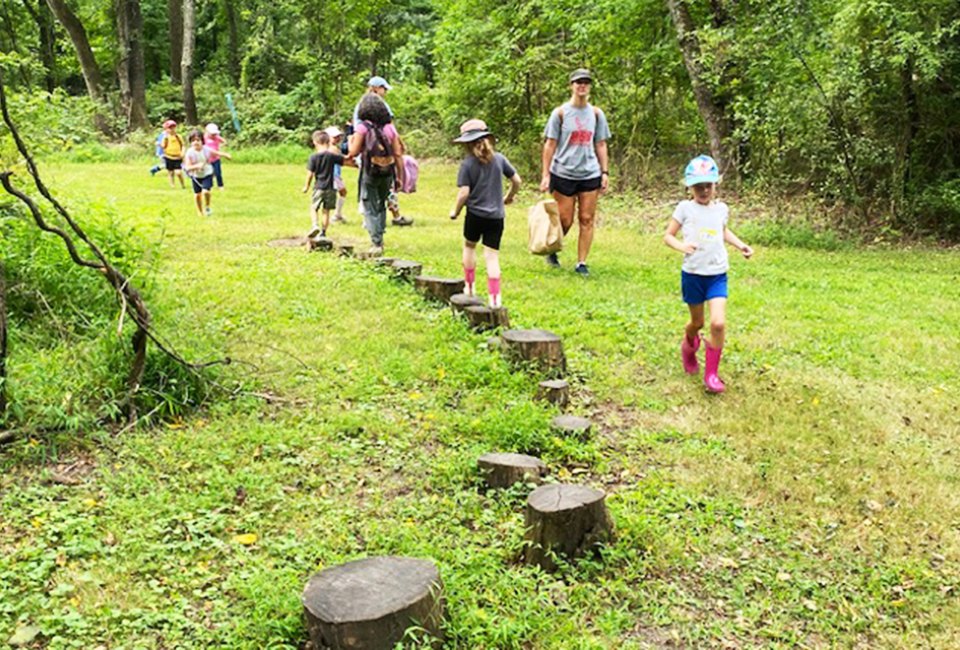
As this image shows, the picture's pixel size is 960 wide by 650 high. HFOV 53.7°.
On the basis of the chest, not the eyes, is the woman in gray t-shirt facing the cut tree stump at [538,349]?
yes

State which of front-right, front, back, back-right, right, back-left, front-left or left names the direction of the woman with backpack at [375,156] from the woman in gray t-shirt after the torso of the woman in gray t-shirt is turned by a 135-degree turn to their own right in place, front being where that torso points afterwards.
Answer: front-left

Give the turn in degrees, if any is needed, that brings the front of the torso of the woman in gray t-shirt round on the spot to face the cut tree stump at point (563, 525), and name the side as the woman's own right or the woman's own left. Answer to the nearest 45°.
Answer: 0° — they already face it

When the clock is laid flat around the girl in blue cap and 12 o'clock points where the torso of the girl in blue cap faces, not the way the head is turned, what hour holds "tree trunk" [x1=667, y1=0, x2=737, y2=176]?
The tree trunk is roughly at 6 o'clock from the girl in blue cap.

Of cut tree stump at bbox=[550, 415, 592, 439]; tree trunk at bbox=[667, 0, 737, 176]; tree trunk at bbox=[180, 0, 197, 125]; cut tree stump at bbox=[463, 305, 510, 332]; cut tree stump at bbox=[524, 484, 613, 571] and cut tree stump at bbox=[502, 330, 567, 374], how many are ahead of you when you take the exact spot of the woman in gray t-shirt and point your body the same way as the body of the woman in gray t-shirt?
4

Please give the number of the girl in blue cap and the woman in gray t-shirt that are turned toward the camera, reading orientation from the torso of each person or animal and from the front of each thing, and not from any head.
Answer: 2

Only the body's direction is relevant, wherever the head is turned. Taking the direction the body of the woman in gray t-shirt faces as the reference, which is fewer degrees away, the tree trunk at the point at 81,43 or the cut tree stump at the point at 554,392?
the cut tree stump

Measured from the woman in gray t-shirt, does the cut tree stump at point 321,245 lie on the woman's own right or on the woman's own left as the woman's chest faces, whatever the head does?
on the woman's own right

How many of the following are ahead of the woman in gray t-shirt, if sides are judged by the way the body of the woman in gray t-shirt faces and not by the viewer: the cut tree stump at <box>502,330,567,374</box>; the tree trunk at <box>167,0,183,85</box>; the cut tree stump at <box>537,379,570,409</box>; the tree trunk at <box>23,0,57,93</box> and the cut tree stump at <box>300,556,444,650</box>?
3

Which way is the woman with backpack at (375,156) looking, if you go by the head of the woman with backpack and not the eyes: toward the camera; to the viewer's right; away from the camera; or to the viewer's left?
away from the camera

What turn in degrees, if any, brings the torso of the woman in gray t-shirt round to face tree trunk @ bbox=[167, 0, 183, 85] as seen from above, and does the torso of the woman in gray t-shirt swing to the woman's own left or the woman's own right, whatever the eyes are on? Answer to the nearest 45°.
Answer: approximately 135° to the woman's own right

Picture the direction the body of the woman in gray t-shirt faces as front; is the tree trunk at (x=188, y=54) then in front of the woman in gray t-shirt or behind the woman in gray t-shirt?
behind

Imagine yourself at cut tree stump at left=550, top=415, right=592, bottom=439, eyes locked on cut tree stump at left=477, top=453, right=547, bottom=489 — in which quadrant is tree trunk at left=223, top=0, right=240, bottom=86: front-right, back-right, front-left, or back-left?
back-right

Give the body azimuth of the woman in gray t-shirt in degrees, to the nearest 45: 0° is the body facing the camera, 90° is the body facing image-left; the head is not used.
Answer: approximately 0°

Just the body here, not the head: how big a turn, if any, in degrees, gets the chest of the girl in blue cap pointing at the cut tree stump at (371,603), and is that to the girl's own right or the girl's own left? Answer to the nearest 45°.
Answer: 0° — they already face it
